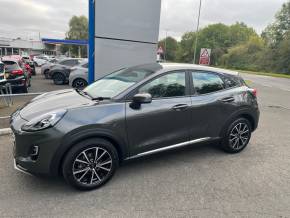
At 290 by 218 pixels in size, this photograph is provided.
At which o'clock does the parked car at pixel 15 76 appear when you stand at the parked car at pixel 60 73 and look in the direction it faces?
the parked car at pixel 15 76 is roughly at 11 o'clock from the parked car at pixel 60 73.

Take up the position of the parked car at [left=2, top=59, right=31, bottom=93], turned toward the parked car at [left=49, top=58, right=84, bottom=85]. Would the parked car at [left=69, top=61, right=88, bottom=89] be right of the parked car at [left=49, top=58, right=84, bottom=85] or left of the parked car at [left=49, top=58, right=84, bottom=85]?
right

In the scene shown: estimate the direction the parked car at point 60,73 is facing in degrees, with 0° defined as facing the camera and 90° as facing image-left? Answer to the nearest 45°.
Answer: approximately 45°

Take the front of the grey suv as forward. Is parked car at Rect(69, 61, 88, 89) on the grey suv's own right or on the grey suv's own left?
on the grey suv's own right

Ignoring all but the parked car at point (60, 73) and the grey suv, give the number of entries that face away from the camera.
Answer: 0

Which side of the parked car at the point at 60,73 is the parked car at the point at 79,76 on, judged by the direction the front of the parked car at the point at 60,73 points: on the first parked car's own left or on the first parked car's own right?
on the first parked car's own left

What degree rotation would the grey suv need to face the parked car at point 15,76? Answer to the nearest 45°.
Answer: approximately 90° to its right

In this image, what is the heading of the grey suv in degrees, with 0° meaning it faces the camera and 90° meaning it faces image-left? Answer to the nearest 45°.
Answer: approximately 45°
